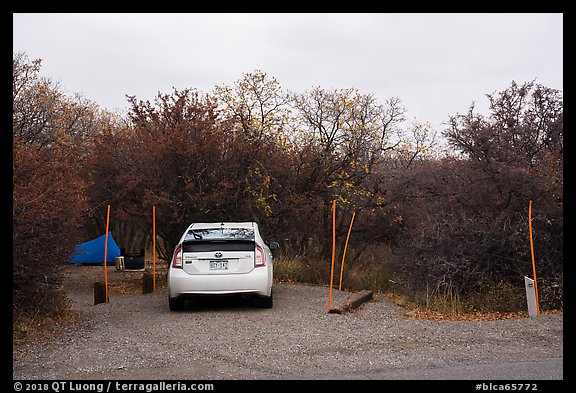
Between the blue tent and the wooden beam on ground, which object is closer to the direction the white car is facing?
the blue tent

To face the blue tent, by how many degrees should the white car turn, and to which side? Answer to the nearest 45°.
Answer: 0° — it already faces it

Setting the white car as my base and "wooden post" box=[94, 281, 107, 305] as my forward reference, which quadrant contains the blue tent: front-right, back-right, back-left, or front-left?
front-right

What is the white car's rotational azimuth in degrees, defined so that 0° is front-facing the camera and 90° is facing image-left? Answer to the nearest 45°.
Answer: approximately 180°

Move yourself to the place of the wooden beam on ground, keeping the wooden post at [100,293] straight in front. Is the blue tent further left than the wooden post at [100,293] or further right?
right

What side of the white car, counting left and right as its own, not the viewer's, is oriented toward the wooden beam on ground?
right

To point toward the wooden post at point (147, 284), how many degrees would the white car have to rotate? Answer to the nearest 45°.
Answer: approximately 45° to its left
